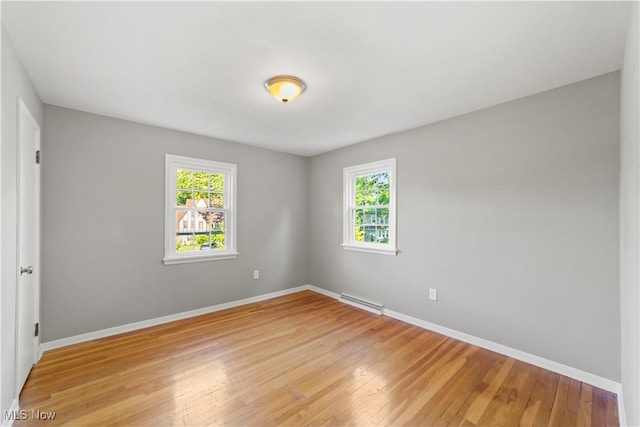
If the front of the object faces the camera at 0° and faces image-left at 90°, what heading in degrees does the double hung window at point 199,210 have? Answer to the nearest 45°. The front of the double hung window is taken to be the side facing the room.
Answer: approximately 315°

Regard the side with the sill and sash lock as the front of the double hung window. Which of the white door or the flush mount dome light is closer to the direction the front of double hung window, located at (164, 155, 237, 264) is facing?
the flush mount dome light

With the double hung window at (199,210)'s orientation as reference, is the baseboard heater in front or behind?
in front

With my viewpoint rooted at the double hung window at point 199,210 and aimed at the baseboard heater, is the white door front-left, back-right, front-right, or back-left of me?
back-right

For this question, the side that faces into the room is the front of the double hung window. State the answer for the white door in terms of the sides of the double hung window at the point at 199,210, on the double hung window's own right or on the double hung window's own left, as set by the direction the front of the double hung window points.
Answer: on the double hung window's own right

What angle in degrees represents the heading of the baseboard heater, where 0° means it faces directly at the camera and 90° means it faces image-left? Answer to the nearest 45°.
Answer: approximately 45°

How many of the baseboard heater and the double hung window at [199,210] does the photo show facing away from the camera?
0
